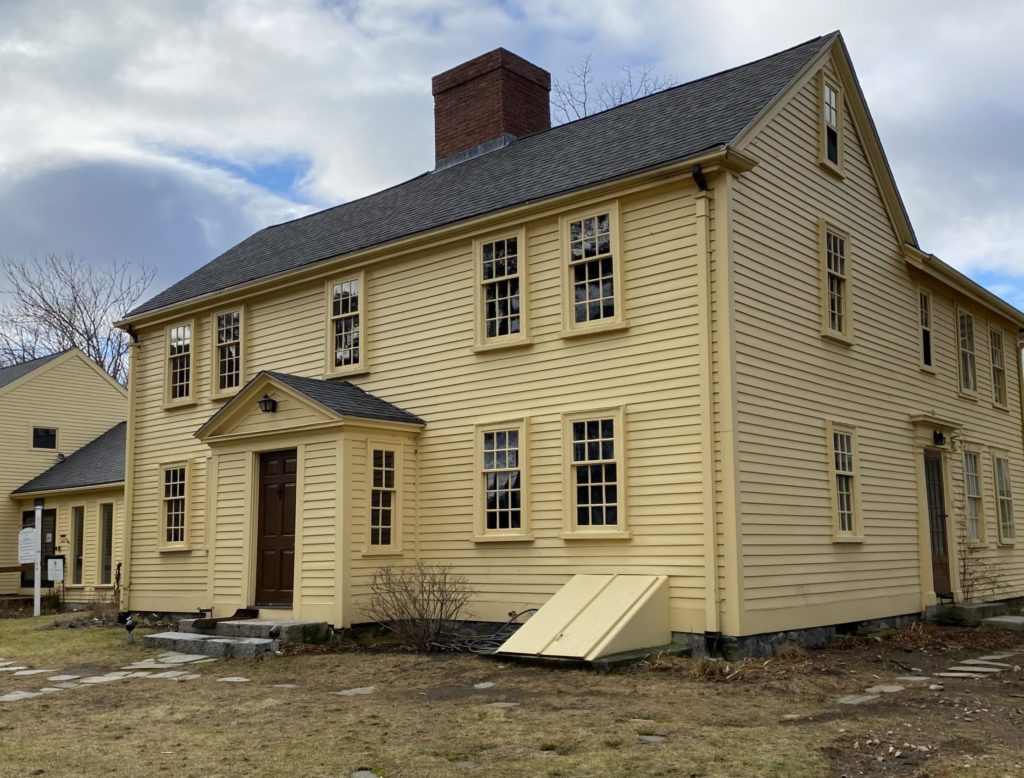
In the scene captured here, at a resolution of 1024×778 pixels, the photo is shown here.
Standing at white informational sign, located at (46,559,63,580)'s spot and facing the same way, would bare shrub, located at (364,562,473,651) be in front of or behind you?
in front

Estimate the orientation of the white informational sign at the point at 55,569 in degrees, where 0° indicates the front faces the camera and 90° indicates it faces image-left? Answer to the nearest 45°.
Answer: approximately 0°
